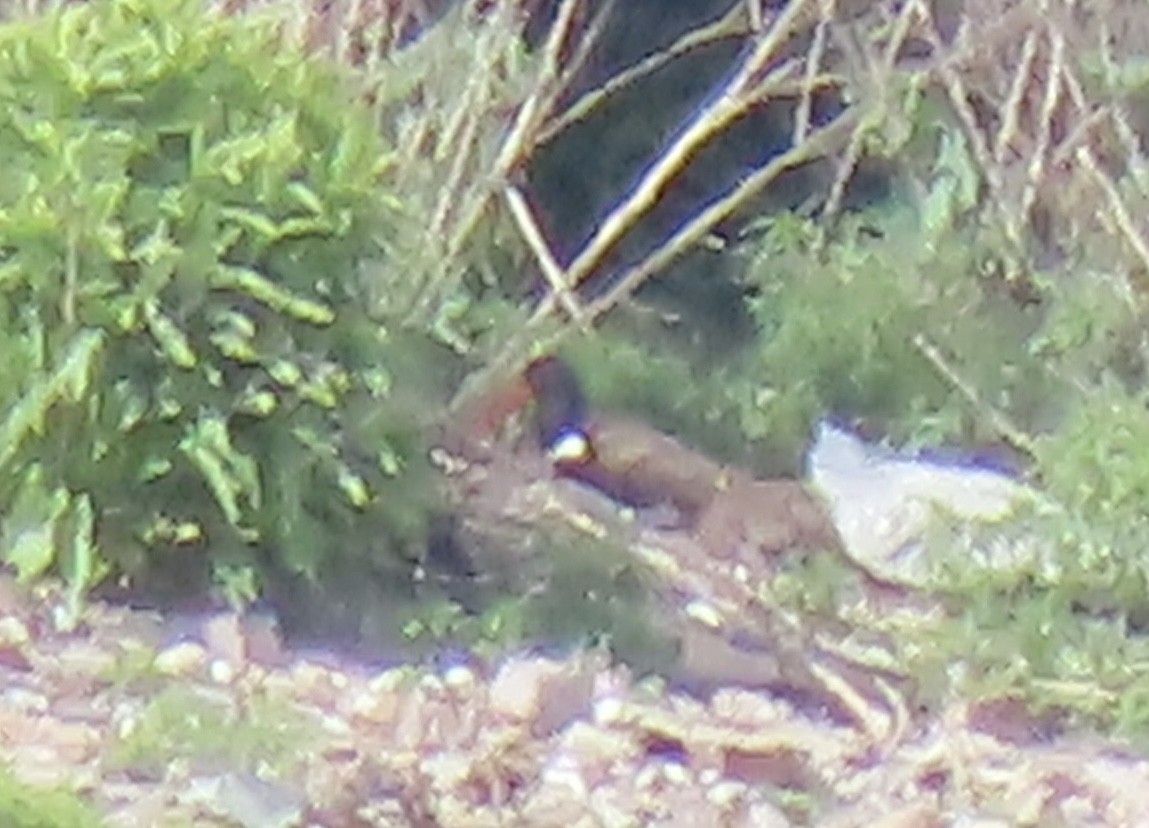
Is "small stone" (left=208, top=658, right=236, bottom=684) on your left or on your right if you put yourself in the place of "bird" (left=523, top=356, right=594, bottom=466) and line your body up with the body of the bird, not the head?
on your left

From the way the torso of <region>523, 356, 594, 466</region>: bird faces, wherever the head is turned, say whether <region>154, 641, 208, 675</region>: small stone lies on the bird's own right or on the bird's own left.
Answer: on the bird's own left

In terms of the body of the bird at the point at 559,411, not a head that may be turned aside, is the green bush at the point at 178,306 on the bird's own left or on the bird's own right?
on the bird's own left

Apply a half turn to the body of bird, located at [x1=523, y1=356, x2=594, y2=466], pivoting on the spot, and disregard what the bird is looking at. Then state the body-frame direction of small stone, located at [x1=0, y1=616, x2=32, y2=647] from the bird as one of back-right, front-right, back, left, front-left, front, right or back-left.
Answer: back-right

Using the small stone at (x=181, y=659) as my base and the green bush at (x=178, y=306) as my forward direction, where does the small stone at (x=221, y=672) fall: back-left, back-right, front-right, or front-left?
back-right

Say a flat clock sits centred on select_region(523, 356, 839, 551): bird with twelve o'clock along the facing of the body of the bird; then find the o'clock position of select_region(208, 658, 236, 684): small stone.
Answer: The small stone is roughly at 10 o'clock from the bird.

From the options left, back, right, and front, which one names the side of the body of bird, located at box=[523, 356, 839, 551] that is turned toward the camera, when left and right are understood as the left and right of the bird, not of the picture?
left

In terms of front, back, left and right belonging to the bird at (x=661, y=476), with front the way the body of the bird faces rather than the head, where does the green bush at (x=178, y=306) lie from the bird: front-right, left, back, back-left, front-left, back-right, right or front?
front-left
